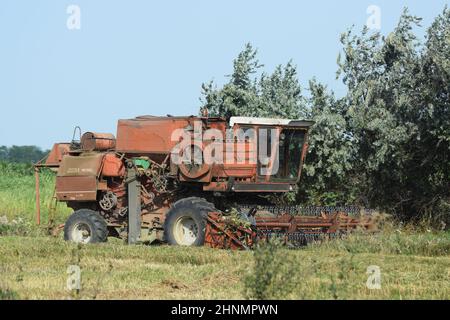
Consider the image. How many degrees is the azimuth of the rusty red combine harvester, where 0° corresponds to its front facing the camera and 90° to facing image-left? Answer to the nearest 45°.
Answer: approximately 315°
